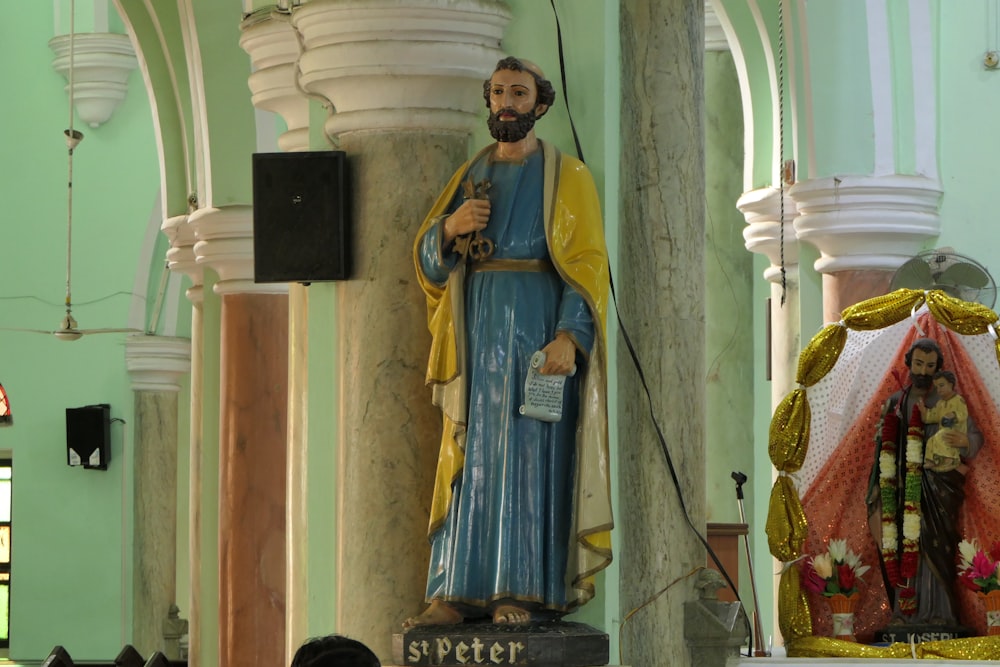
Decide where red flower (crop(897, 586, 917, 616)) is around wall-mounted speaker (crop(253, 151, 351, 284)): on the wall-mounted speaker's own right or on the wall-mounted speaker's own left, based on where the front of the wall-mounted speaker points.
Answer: on the wall-mounted speaker's own left

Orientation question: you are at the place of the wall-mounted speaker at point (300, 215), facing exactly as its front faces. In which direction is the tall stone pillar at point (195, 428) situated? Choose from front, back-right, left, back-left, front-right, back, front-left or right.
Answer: back

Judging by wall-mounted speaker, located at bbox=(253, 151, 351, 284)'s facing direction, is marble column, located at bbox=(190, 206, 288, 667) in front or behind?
behind

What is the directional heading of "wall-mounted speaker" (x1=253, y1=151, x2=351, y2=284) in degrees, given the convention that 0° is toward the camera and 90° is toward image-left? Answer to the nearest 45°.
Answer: approximately 0°

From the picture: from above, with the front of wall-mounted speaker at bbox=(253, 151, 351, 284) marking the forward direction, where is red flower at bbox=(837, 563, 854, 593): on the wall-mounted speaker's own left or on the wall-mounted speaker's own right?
on the wall-mounted speaker's own left

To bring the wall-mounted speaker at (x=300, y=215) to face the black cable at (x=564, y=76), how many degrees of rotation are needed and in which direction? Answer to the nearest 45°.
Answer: approximately 90° to its left

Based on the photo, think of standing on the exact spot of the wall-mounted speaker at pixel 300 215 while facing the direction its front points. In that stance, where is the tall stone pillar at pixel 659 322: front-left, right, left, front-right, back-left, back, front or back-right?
left
